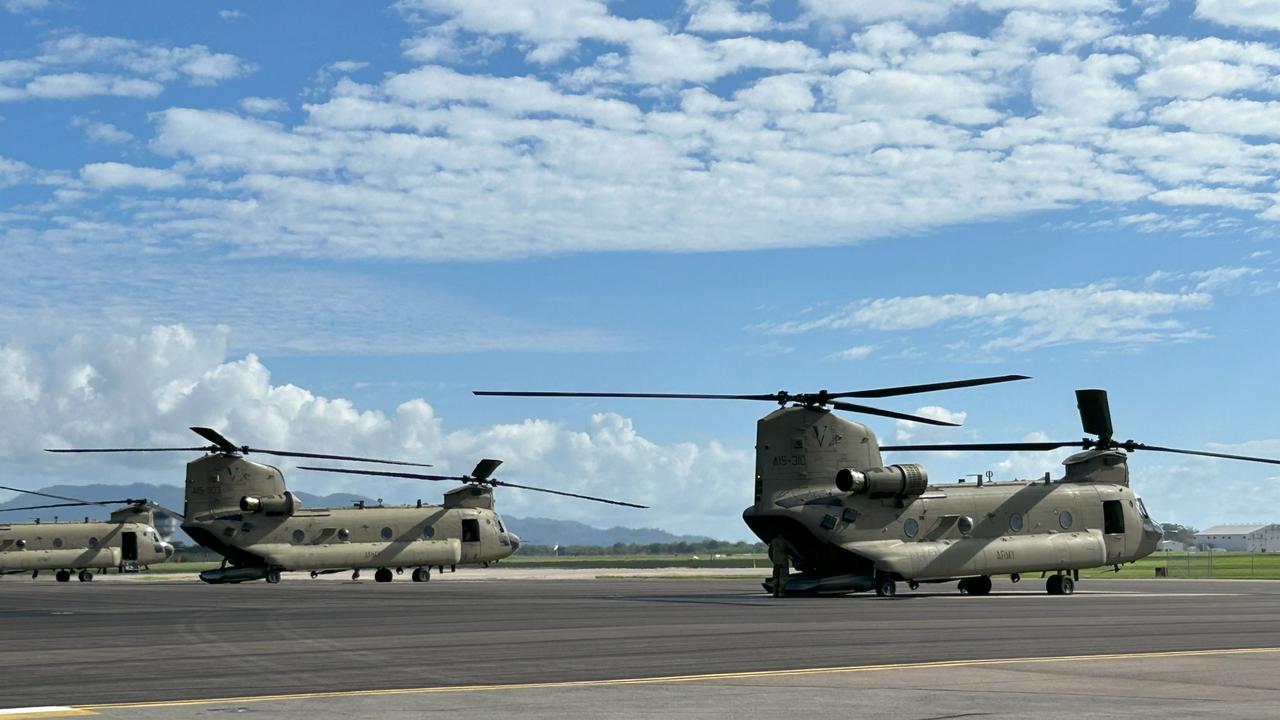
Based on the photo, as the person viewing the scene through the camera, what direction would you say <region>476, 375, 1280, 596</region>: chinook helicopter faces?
facing away from the viewer and to the right of the viewer
